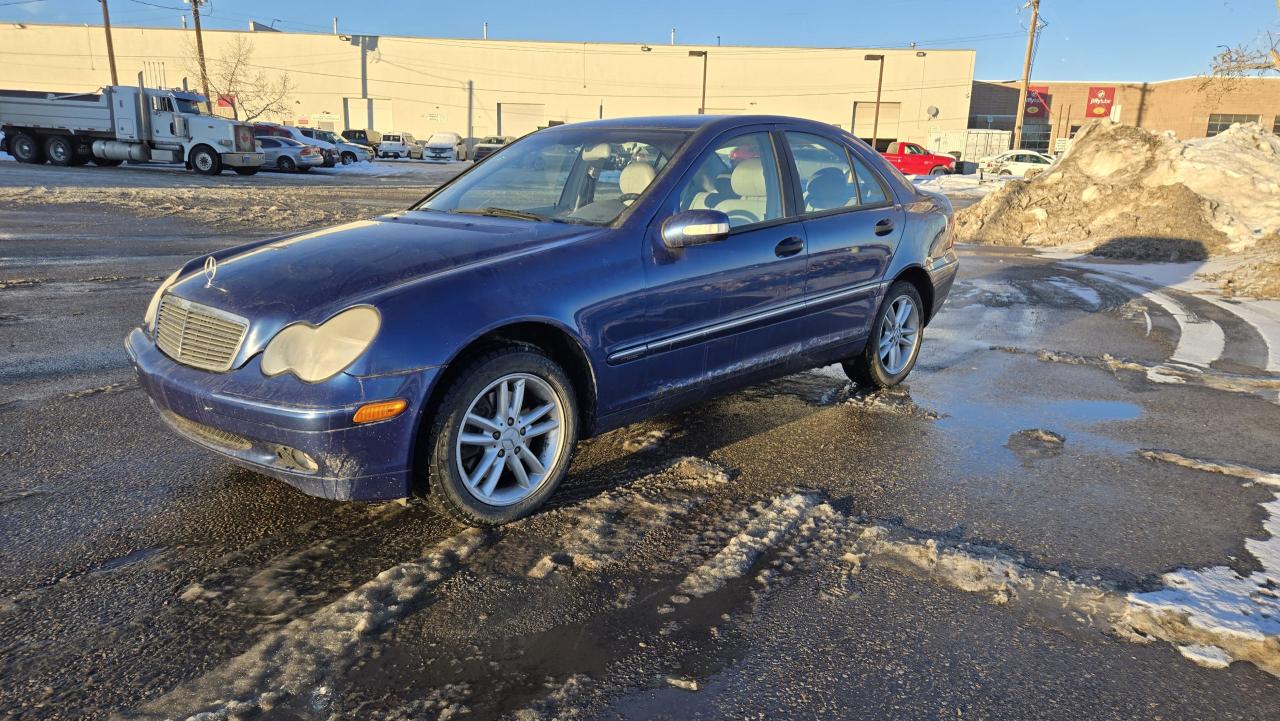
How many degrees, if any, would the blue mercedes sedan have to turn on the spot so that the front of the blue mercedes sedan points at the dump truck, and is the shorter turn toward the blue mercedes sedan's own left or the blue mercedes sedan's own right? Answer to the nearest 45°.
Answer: approximately 90° to the blue mercedes sedan's own right

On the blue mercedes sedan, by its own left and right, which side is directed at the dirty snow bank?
back

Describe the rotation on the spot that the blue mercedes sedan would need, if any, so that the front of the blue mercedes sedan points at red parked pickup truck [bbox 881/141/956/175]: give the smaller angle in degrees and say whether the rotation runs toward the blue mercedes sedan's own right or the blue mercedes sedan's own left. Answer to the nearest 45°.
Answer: approximately 180°

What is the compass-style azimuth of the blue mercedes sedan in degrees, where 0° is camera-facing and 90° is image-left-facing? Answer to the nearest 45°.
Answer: approximately 45°

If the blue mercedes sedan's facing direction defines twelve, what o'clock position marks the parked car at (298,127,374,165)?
The parked car is roughly at 4 o'clock from the blue mercedes sedan.

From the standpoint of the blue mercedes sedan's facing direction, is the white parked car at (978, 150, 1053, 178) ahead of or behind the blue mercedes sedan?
behind

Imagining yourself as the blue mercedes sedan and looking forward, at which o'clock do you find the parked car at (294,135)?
The parked car is roughly at 4 o'clock from the blue mercedes sedan.

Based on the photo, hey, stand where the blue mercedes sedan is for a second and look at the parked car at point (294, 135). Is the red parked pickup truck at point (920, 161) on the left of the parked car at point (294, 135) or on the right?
right
